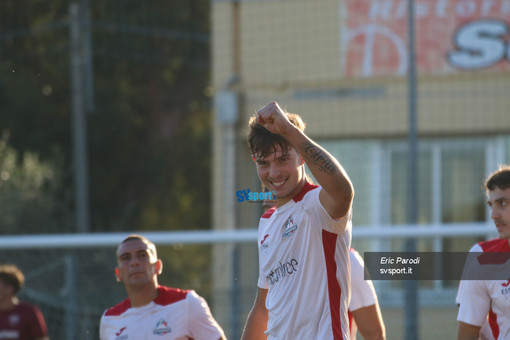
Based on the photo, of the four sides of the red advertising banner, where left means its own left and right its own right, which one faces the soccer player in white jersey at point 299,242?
front

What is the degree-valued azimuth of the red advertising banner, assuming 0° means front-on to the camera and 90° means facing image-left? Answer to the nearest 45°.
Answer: approximately 0°

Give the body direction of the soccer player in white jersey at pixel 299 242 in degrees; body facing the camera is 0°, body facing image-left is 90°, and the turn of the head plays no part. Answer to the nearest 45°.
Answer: approximately 45°

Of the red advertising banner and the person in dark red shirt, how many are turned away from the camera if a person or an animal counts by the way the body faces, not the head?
0

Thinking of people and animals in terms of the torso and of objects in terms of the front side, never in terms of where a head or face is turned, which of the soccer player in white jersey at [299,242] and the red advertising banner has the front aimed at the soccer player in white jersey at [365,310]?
the red advertising banner

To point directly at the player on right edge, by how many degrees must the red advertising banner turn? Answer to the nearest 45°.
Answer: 0° — it already faces them

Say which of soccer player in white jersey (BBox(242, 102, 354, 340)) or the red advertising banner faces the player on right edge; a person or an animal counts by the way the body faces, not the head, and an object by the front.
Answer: the red advertising banner

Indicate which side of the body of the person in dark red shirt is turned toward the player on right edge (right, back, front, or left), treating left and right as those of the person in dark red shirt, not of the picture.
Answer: left
